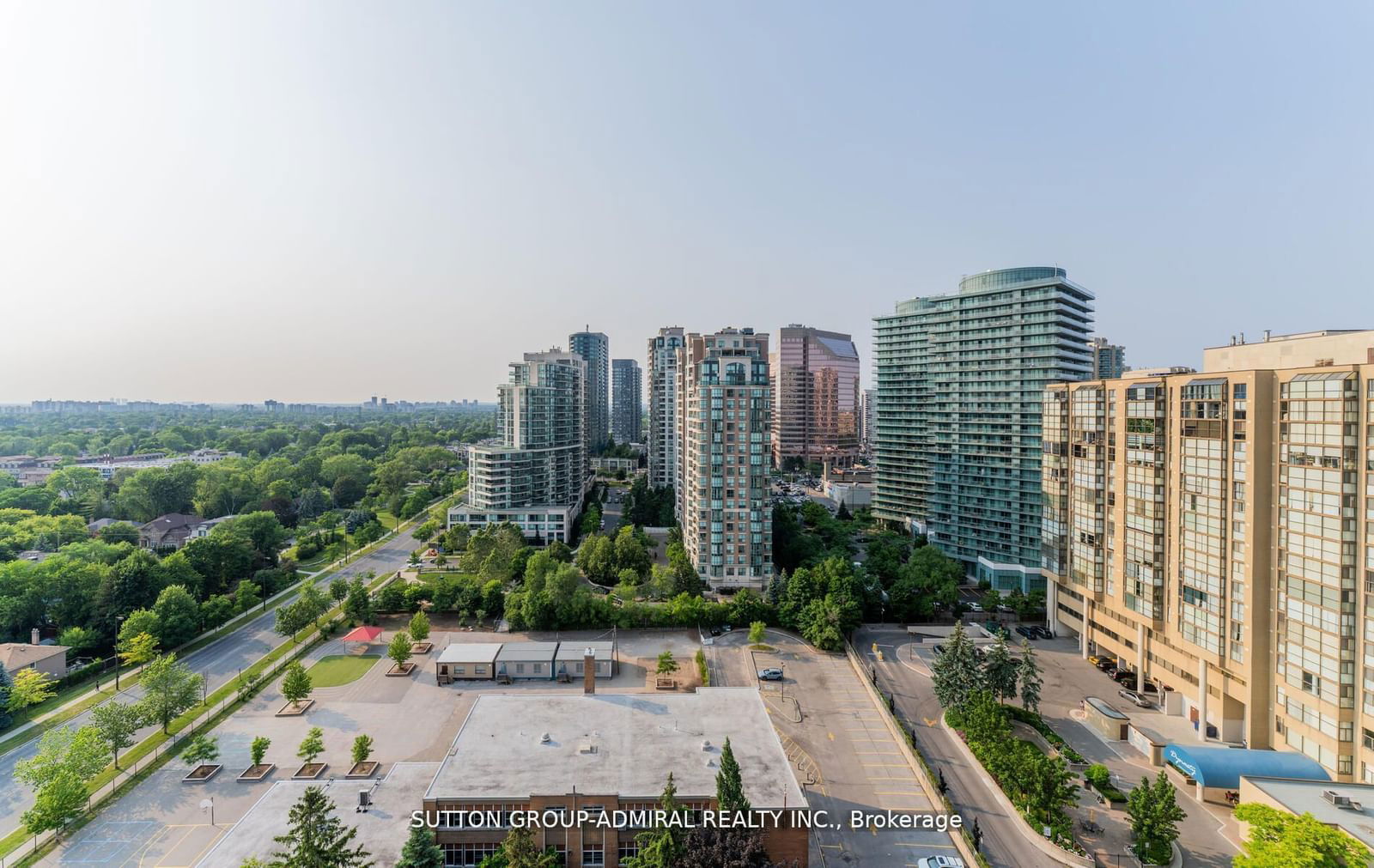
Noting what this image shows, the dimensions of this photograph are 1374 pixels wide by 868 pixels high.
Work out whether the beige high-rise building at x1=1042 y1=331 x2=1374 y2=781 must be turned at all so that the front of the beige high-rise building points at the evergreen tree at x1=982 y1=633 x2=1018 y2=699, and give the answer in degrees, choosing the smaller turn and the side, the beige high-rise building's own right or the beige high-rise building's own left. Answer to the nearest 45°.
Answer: approximately 45° to the beige high-rise building's own right

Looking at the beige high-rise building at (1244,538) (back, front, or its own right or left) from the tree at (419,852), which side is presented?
front

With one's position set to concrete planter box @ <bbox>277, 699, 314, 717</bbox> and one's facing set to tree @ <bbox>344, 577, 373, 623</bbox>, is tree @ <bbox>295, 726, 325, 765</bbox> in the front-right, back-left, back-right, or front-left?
back-right

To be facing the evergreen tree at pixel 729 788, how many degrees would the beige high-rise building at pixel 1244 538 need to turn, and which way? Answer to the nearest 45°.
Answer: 0° — it already faces it

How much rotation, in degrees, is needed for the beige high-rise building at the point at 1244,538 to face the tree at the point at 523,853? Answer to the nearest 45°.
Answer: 0° — it already faces it

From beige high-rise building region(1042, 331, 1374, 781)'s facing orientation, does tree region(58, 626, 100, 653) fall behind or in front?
in front

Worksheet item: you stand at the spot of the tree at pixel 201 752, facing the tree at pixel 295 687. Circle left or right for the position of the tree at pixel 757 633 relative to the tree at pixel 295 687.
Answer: right

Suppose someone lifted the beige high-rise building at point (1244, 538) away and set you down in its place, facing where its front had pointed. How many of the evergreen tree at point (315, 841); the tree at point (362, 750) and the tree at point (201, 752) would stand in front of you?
3

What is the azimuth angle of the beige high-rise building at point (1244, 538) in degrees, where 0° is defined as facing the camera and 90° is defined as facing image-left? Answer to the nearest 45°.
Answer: approximately 45°

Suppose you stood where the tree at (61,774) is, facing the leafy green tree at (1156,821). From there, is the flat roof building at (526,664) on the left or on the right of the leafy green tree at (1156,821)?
left

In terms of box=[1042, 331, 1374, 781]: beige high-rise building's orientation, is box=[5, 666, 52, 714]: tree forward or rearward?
forward
